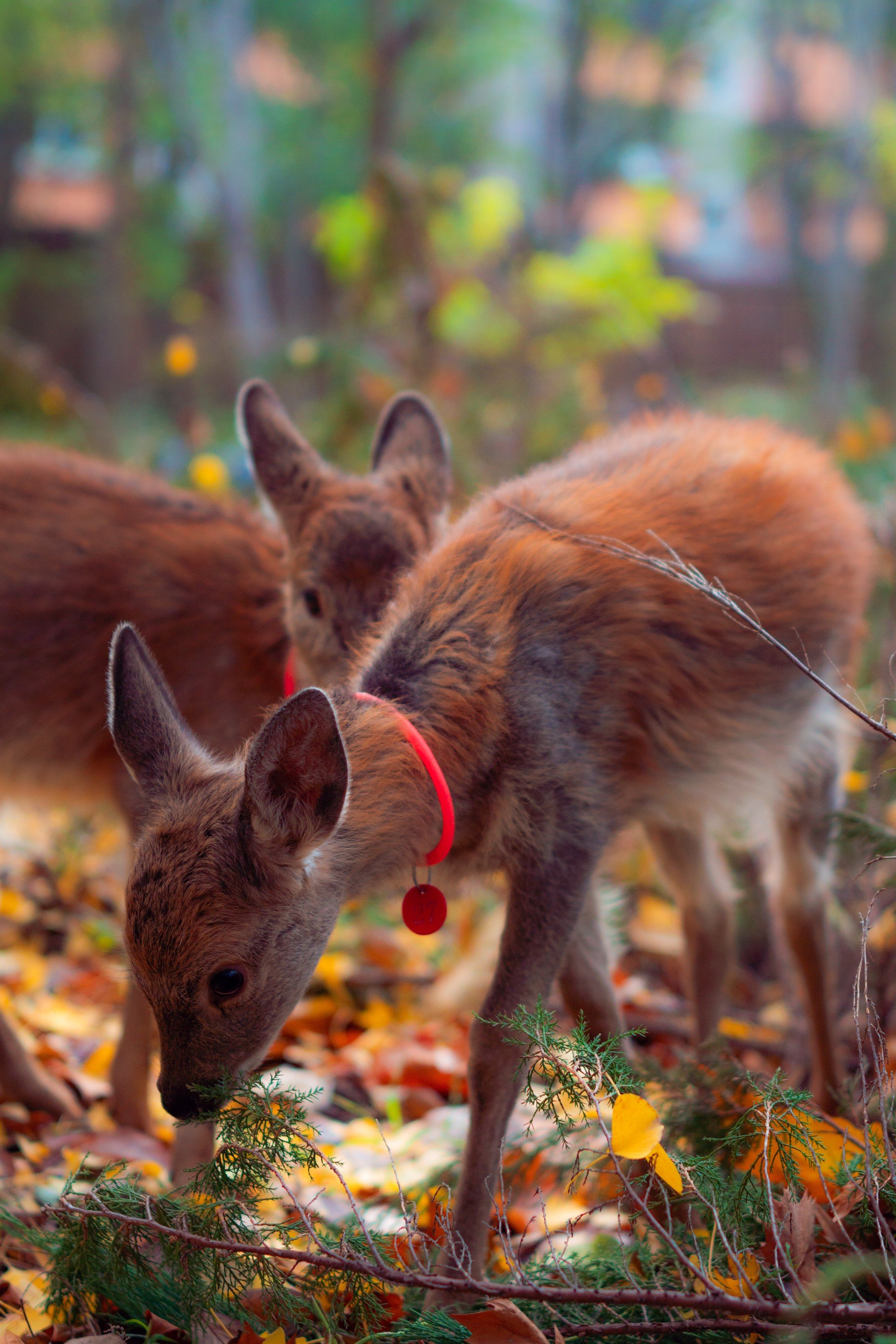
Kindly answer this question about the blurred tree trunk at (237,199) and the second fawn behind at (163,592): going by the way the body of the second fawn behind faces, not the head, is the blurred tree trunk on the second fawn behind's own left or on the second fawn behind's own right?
on the second fawn behind's own left

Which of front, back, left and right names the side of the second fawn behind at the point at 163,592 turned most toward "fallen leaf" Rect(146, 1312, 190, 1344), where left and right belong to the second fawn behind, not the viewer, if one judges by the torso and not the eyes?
right

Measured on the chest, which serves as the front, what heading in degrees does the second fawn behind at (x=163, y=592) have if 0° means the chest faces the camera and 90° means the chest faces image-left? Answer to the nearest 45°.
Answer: approximately 270°

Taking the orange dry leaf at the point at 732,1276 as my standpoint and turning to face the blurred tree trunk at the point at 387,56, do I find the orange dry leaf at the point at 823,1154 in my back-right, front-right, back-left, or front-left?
front-right

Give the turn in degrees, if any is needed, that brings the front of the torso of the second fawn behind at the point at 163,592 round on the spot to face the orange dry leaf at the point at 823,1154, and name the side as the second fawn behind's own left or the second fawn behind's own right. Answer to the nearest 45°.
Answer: approximately 45° to the second fawn behind's own right

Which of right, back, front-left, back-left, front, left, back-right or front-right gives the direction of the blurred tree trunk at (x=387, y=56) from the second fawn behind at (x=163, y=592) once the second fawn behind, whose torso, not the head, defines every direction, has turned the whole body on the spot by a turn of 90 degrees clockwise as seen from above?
back

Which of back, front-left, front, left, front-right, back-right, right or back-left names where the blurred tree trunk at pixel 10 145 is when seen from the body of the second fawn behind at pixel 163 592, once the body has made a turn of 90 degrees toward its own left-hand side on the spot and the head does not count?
front

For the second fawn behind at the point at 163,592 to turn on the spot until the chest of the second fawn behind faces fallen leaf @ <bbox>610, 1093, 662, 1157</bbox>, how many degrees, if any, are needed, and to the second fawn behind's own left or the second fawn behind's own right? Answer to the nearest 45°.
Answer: approximately 90° to the second fawn behind's own right

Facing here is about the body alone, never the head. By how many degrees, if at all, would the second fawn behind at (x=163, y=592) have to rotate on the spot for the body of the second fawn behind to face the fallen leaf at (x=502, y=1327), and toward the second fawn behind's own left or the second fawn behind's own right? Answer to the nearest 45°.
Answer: approximately 90° to the second fawn behind's own right

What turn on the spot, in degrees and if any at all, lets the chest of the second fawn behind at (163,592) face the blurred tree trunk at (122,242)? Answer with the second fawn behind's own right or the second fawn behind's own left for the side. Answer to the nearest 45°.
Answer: approximately 90° to the second fawn behind's own left
